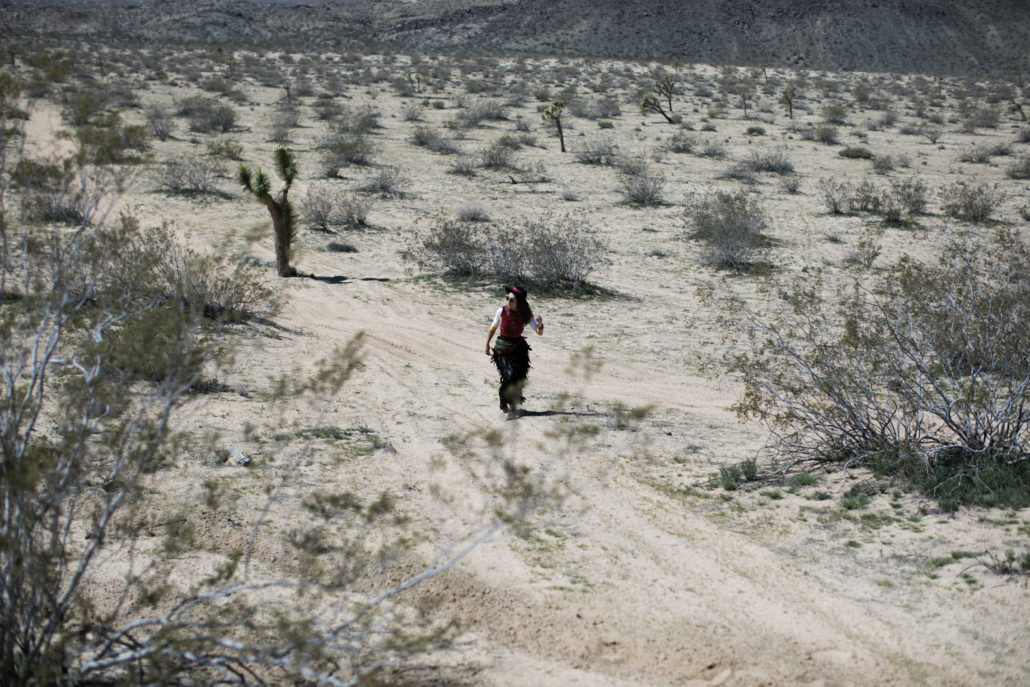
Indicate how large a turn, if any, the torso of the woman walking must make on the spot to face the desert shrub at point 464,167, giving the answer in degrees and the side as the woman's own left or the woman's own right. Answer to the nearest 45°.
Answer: approximately 180°

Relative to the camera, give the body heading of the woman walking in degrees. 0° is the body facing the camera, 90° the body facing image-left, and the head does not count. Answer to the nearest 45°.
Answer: approximately 0°

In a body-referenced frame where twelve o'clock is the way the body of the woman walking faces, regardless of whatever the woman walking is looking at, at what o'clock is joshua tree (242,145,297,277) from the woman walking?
The joshua tree is roughly at 5 o'clock from the woman walking.

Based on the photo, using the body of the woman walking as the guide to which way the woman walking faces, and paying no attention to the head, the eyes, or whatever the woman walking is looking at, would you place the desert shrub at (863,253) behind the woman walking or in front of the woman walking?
behind

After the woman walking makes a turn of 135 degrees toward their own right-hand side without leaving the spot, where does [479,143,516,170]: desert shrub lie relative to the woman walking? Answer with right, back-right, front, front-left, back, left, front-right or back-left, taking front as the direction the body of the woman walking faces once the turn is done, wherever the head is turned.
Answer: front-right
